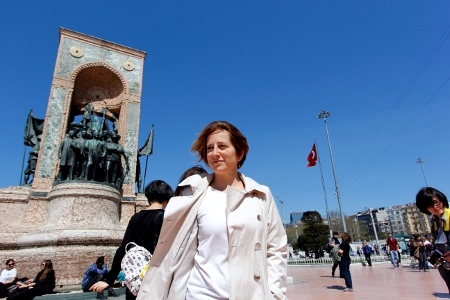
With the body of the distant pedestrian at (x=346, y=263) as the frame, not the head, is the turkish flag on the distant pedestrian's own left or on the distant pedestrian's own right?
on the distant pedestrian's own right

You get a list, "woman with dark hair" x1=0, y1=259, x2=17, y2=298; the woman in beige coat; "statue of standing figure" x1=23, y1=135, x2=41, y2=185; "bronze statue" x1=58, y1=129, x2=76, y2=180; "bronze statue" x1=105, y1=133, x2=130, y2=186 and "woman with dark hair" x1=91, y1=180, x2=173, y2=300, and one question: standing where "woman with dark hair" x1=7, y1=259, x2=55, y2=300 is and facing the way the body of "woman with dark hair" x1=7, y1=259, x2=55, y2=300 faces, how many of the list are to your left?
2
